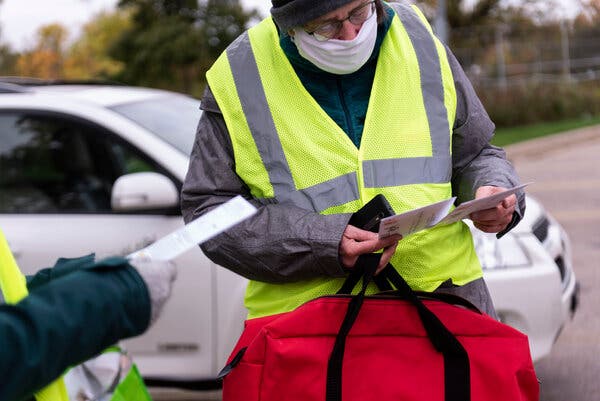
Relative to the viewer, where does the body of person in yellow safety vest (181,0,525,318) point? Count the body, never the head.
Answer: toward the camera

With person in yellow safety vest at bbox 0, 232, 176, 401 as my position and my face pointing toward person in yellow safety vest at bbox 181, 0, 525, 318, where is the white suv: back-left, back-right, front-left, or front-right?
front-left

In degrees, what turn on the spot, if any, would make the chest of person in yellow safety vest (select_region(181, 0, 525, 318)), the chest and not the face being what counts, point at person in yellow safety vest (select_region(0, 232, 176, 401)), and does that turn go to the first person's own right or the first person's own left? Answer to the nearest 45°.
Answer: approximately 45° to the first person's own right

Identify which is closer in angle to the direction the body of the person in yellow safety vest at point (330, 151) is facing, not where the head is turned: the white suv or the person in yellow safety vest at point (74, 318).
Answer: the person in yellow safety vest

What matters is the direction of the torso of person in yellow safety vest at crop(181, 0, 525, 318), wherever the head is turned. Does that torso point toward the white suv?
no
